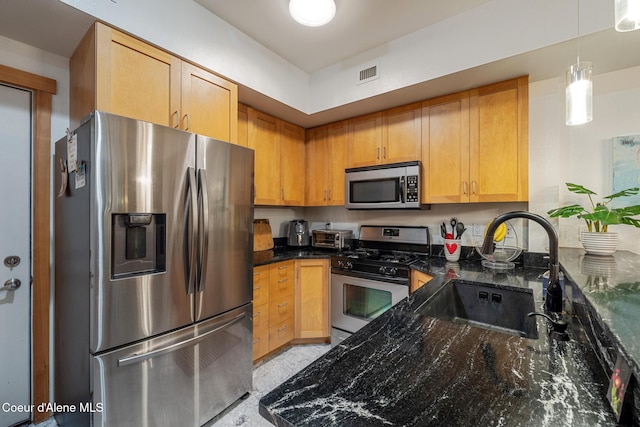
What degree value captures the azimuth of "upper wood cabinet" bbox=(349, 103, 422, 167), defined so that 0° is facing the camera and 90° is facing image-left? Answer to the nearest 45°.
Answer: approximately 45°

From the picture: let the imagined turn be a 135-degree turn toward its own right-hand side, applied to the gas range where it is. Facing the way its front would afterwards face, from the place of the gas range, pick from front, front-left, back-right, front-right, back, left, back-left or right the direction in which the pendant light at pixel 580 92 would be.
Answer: back-right

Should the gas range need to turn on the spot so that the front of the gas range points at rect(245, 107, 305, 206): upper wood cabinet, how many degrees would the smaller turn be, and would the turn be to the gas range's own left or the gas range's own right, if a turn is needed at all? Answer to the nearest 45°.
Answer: approximately 45° to the gas range's own right

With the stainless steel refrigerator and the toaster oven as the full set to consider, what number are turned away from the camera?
0

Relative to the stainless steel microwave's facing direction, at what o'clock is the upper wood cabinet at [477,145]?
The upper wood cabinet is roughly at 8 o'clock from the stainless steel microwave.

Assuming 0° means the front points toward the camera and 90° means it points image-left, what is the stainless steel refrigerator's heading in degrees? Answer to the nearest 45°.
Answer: approximately 315°

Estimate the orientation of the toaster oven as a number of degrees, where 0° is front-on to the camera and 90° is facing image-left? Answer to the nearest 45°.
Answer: approximately 45°

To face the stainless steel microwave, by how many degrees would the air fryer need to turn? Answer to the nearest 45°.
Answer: approximately 45° to its left

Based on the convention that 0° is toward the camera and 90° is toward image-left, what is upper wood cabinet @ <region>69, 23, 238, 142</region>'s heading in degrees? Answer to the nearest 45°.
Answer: approximately 315°
